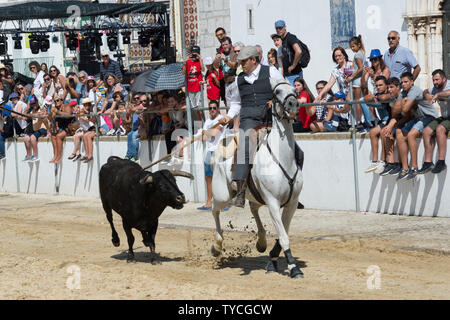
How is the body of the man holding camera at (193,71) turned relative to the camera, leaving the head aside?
toward the camera

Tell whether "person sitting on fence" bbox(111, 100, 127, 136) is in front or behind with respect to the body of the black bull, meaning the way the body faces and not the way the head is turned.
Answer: behind

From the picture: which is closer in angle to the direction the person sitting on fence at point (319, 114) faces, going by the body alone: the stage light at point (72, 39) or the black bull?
the black bull

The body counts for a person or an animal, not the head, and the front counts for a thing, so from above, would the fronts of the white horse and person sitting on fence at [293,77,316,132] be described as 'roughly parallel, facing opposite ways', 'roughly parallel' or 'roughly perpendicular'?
roughly perpendicular

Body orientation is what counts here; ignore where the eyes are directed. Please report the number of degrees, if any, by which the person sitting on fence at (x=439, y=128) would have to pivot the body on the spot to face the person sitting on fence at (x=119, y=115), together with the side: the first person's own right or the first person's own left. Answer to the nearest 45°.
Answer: approximately 90° to the first person's own right

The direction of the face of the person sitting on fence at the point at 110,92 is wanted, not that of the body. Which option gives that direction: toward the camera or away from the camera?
toward the camera

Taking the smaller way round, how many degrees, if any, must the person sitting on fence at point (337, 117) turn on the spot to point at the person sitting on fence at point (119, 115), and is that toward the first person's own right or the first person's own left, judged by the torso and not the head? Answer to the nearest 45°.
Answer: approximately 90° to the first person's own right

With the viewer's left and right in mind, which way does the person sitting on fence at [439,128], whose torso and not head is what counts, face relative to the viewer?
facing the viewer and to the left of the viewer

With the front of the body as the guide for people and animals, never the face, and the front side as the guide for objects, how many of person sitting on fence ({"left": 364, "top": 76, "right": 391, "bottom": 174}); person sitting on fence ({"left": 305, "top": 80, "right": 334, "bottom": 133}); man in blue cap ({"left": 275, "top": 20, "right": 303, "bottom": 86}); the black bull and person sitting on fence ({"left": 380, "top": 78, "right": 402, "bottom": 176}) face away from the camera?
0

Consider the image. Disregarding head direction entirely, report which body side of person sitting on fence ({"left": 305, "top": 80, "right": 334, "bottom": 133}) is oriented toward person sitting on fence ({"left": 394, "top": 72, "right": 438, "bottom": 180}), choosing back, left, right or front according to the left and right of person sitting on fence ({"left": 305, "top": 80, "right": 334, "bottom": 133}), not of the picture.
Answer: left

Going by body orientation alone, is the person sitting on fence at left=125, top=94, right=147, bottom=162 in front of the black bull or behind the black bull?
behind

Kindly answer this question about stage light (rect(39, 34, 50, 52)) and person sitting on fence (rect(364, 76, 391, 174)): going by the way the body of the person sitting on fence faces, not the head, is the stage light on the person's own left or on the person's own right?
on the person's own right

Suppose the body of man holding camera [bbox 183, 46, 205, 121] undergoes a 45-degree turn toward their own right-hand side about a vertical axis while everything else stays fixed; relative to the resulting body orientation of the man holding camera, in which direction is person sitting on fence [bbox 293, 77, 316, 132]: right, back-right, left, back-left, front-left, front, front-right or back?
left

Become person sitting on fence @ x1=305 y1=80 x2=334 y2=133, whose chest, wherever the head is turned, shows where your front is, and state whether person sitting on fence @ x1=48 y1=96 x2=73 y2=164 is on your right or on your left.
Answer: on your right
